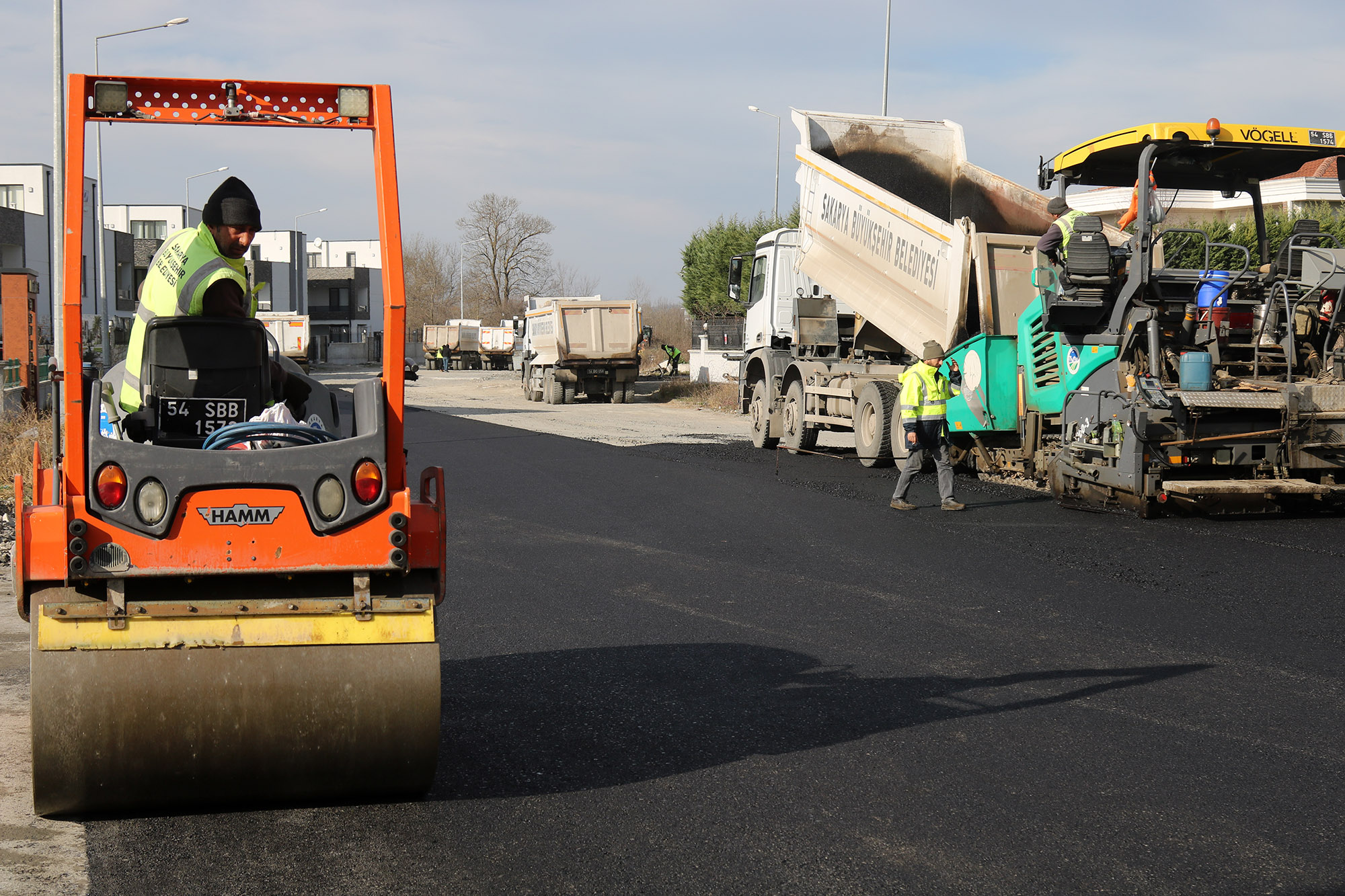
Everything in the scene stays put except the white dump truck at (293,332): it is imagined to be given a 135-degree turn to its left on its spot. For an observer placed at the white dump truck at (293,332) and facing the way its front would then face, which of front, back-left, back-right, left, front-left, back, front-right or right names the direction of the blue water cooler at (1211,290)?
front-left

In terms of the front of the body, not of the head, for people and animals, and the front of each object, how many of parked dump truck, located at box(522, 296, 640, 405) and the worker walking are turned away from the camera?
1

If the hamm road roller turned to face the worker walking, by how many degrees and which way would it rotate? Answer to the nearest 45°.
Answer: approximately 45° to its right

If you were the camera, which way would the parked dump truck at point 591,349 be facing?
facing away from the viewer

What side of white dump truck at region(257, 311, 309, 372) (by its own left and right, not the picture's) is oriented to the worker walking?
back

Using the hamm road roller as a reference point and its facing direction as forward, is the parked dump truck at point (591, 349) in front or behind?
in front

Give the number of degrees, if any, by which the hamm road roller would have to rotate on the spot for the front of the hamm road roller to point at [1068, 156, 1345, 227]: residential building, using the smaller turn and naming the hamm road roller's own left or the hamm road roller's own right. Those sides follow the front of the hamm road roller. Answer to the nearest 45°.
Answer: approximately 45° to the hamm road roller's own right

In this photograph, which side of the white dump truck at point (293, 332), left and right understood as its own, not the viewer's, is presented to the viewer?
back

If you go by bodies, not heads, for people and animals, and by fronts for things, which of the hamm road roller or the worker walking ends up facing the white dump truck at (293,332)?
the hamm road roller

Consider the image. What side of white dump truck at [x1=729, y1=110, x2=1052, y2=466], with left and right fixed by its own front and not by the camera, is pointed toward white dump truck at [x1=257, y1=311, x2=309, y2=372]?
front

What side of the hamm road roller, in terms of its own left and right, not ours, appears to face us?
back

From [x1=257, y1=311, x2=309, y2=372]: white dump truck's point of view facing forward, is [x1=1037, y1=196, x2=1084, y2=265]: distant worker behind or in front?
behind
